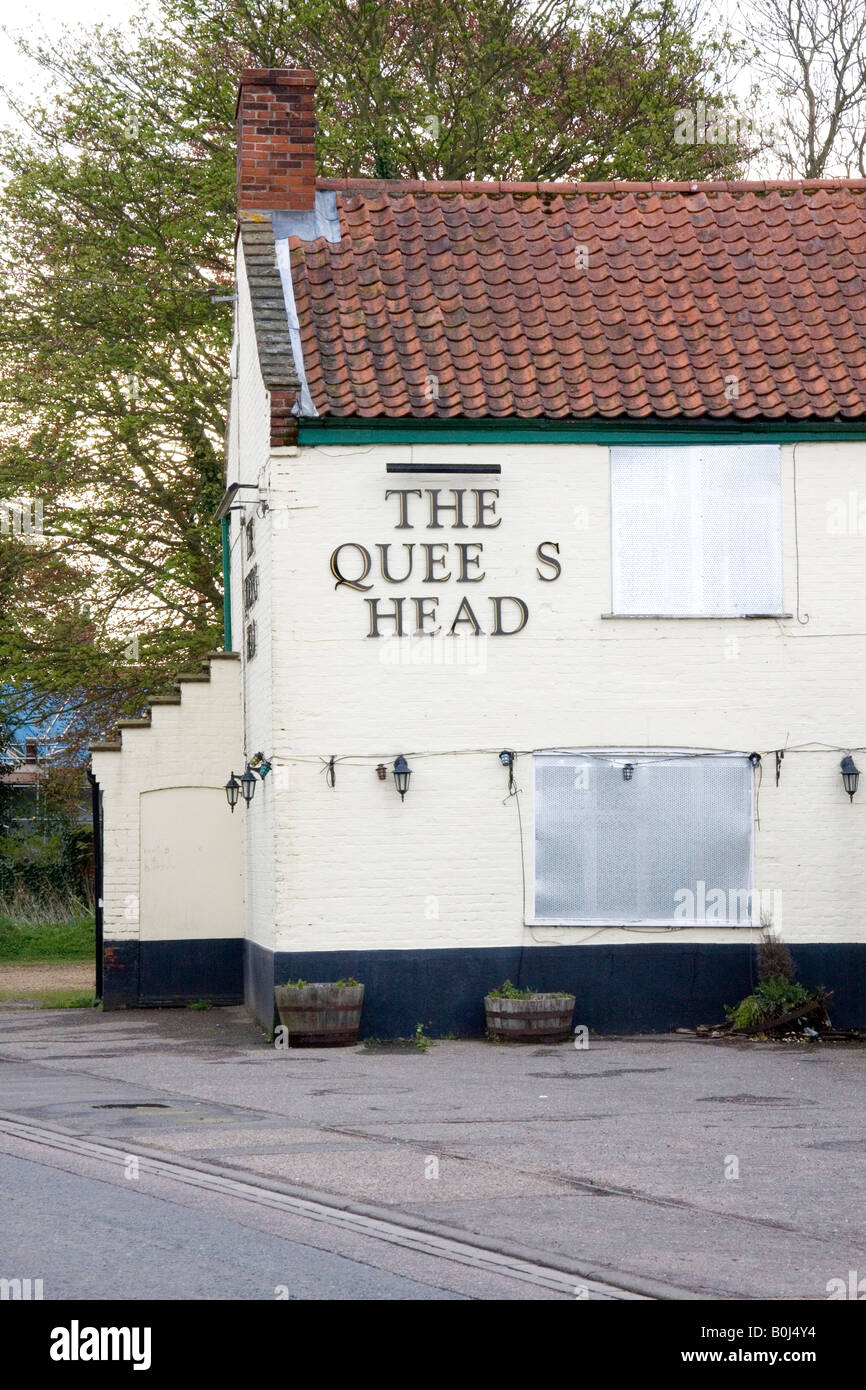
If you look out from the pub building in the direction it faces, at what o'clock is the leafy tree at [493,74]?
The leafy tree is roughly at 6 o'clock from the pub building.

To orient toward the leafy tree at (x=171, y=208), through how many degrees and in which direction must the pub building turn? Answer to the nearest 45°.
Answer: approximately 135° to its right

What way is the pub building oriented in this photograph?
toward the camera
